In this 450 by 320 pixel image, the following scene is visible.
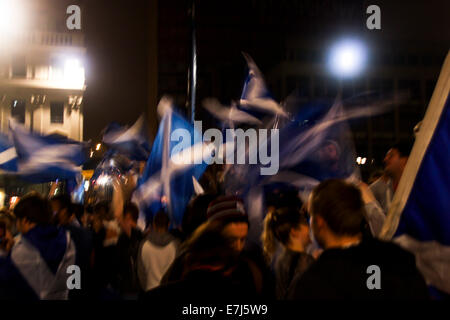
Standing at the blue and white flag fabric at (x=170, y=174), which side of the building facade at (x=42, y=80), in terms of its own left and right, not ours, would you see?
front

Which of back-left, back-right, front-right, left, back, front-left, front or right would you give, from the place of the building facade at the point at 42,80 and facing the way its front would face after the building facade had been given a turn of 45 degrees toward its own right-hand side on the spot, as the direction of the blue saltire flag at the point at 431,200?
front-left

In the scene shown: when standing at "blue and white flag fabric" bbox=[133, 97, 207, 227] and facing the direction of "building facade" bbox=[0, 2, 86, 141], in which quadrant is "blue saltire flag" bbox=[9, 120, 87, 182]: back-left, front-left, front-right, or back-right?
front-left

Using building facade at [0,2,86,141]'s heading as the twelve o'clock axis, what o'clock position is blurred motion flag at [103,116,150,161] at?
The blurred motion flag is roughly at 12 o'clock from the building facade.

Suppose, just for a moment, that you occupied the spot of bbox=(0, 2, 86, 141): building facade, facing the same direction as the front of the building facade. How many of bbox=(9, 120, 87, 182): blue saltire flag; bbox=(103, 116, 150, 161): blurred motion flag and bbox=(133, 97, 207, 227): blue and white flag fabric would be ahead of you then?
3

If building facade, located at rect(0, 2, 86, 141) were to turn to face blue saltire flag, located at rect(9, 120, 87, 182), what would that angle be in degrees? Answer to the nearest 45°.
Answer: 0° — it already faces it

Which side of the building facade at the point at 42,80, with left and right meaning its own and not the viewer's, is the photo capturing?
front
